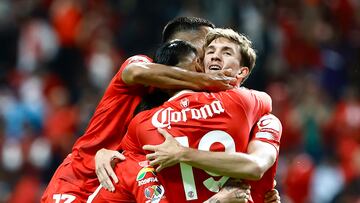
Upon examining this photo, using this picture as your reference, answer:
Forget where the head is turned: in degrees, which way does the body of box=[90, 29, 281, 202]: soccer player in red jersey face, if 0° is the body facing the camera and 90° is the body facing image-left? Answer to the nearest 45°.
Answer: approximately 180°

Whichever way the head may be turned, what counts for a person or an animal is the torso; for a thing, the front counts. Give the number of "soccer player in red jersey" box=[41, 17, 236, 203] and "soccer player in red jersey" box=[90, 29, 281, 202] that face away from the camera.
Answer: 1

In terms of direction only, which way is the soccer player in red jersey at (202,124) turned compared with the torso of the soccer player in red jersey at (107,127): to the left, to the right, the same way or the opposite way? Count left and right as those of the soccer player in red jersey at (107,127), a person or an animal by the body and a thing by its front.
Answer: to the left

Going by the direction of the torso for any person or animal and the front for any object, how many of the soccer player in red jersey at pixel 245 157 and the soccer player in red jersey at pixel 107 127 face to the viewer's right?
1

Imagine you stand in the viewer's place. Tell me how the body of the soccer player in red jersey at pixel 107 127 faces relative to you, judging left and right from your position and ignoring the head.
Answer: facing to the right of the viewer
